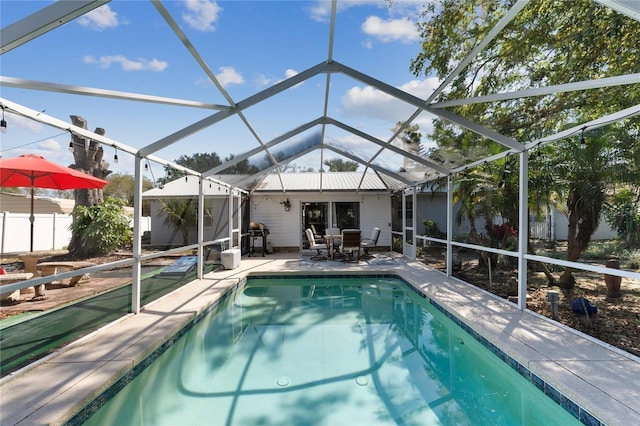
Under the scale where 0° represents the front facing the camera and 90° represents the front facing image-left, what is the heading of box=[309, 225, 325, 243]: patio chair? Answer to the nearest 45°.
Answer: approximately 315°

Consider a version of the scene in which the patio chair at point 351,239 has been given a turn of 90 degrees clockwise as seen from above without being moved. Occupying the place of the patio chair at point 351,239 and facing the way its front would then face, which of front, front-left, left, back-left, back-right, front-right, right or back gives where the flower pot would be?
front-right

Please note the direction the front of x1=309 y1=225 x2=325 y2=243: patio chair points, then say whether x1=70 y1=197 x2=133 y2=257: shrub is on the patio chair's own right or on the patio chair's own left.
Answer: on the patio chair's own right

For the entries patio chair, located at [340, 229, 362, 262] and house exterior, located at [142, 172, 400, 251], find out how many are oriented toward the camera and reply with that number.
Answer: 1
